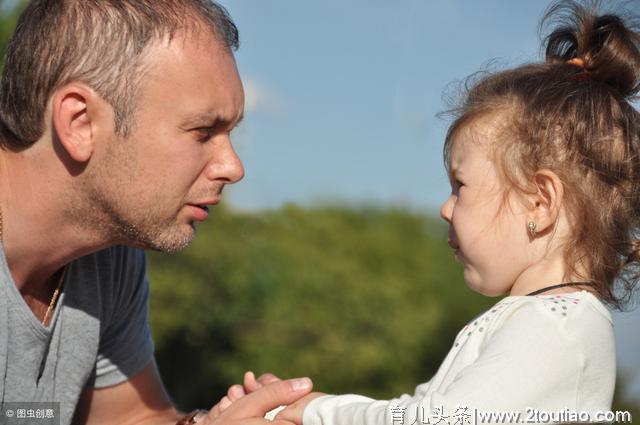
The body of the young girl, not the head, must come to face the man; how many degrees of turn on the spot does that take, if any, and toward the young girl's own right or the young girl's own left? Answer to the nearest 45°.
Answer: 0° — they already face them

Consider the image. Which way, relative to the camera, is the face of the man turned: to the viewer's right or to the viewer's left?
to the viewer's right

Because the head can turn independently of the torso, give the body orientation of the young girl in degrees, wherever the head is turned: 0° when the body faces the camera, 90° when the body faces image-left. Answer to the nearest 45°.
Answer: approximately 90°
